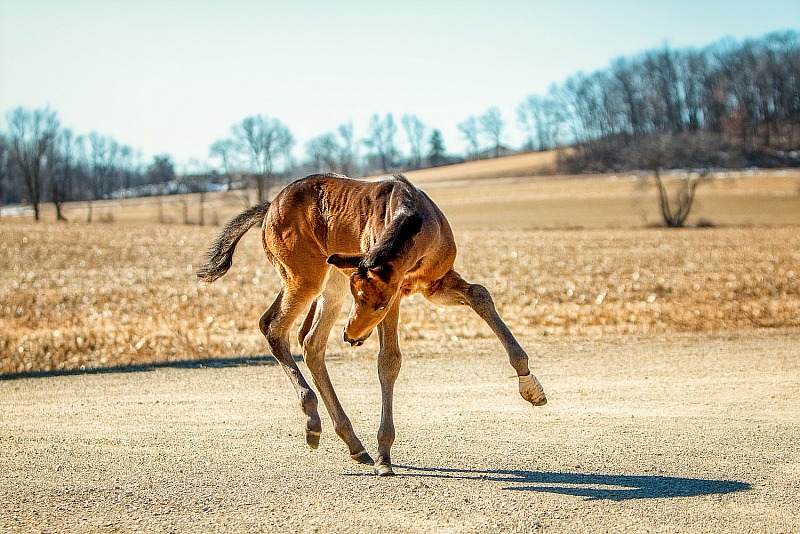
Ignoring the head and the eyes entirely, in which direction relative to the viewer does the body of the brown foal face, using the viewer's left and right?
facing the viewer and to the right of the viewer
